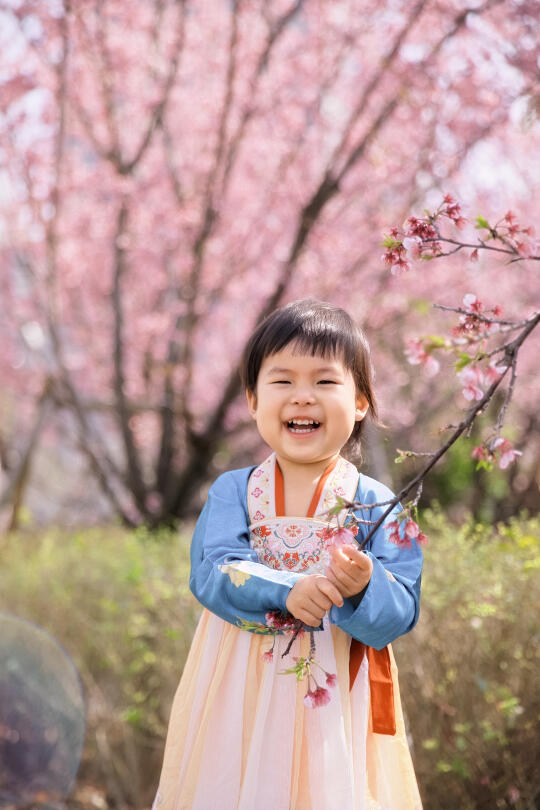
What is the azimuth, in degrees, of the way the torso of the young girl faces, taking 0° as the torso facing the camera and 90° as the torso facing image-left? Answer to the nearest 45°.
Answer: approximately 0°
